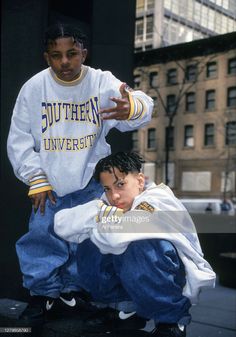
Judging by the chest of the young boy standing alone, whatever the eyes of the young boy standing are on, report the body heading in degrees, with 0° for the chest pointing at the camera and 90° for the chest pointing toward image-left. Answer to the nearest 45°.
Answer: approximately 0°
